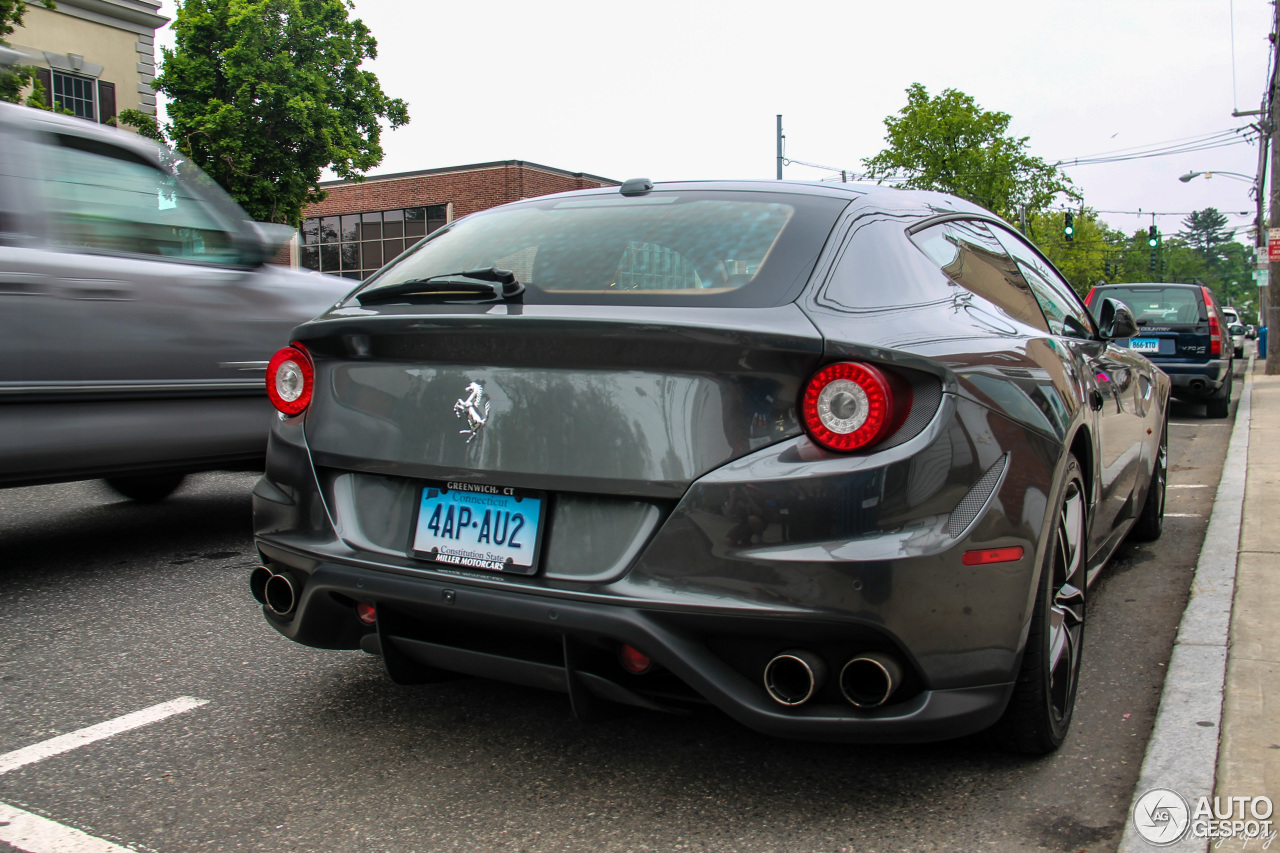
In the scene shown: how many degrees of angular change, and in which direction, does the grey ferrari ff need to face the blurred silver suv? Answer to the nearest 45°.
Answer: approximately 90° to its left

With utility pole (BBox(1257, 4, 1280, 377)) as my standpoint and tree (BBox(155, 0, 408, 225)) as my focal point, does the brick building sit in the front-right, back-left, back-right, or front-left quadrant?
front-right

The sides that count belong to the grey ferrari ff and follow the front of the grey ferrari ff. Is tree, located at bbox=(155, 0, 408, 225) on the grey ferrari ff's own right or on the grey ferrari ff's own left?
on the grey ferrari ff's own left

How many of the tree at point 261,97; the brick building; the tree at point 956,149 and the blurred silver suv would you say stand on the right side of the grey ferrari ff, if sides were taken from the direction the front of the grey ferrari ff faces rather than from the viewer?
0

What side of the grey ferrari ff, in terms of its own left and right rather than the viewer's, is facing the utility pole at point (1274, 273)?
front

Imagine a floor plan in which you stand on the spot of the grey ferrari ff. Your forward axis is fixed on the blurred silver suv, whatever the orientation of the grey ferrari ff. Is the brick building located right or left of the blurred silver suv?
right

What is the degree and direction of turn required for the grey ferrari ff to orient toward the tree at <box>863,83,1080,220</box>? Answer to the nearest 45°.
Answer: approximately 45° to its left

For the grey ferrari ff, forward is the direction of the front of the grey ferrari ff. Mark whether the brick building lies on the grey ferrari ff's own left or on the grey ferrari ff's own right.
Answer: on the grey ferrari ff's own left

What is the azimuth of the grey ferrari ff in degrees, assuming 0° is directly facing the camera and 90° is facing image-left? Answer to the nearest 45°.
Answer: approximately 225°

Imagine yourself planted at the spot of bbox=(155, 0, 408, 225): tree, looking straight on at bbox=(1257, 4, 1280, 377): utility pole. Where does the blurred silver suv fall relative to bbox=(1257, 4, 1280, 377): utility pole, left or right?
right
